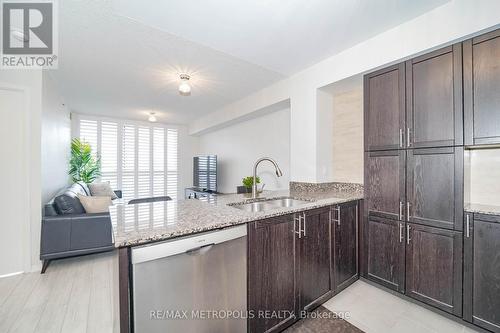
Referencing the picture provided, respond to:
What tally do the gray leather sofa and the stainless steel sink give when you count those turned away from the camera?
0

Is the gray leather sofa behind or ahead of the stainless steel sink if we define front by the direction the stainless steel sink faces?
behind

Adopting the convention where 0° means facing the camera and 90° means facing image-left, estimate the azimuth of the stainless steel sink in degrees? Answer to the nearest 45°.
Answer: approximately 315°

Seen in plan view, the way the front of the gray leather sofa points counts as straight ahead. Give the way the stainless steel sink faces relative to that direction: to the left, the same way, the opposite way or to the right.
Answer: to the right

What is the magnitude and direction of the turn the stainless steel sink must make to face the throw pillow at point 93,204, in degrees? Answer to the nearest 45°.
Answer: approximately 135° to its right

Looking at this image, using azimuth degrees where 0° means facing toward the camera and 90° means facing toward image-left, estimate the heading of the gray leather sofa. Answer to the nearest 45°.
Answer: approximately 270°

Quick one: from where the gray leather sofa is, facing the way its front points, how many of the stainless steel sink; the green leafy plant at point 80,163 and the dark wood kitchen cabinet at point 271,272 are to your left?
1

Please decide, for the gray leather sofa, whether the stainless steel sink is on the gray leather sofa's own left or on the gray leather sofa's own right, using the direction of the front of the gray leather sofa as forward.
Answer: on the gray leather sofa's own right
